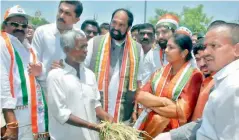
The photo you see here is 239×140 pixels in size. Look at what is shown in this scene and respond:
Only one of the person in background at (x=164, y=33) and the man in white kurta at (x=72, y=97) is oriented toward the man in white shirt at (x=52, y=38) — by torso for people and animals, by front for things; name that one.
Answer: the person in background

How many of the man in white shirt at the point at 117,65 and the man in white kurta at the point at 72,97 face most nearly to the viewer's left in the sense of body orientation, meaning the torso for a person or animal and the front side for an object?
0

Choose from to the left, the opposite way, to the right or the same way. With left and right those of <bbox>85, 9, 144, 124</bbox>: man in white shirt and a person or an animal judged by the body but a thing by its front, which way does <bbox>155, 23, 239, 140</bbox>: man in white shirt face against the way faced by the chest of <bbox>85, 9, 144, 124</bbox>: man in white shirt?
to the right

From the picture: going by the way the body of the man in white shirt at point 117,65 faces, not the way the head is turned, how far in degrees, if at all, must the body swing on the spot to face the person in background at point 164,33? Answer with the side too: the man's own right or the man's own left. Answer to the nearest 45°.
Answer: approximately 135° to the man's own left

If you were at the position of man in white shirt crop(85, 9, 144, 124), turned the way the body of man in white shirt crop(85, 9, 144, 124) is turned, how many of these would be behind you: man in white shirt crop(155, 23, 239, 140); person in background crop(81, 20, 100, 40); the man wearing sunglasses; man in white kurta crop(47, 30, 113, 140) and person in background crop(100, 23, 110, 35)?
2

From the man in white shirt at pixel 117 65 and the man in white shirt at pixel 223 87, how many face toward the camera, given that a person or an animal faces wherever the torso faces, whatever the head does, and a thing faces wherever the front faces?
1

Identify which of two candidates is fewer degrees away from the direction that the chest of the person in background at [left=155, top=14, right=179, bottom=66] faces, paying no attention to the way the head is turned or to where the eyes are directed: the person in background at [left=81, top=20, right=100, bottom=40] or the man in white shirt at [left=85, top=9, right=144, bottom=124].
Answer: the man in white shirt

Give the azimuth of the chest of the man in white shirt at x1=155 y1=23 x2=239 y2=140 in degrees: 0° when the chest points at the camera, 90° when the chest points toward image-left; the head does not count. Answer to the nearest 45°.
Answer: approximately 90°

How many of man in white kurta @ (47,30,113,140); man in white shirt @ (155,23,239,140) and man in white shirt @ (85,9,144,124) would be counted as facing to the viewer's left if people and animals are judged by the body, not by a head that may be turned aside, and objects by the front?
1
